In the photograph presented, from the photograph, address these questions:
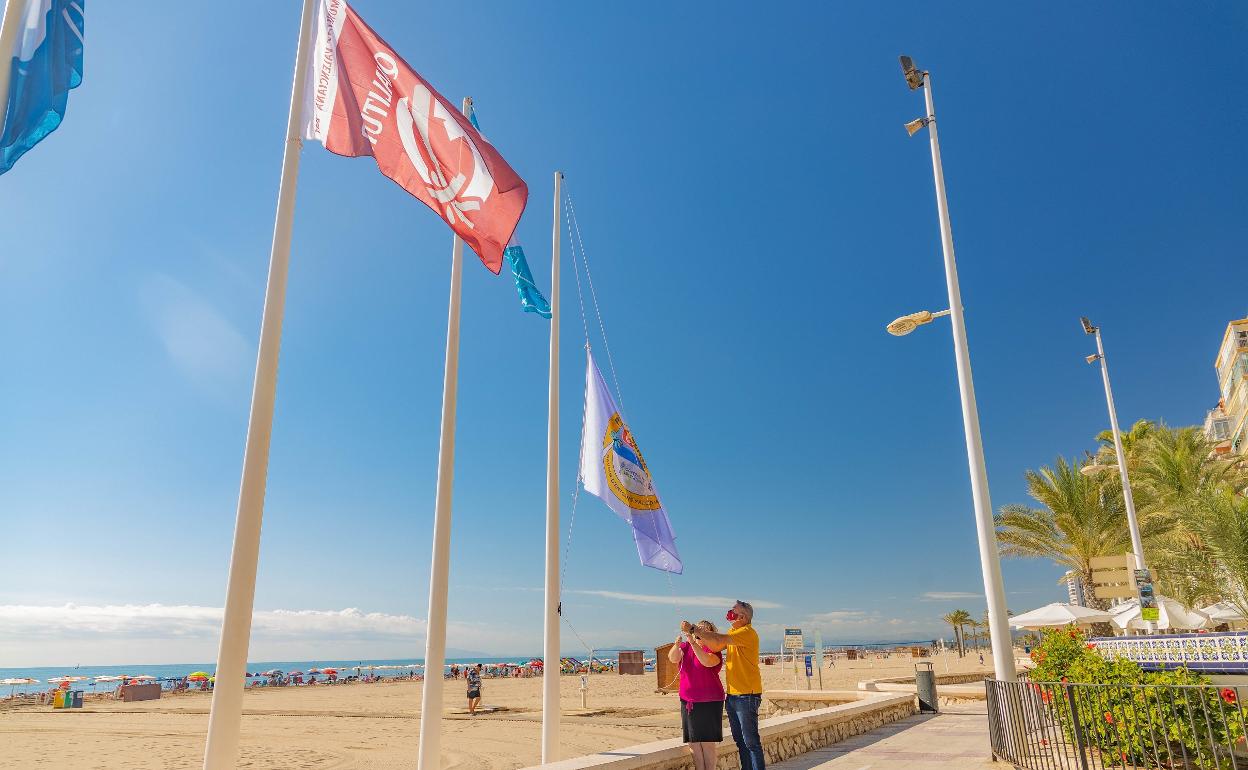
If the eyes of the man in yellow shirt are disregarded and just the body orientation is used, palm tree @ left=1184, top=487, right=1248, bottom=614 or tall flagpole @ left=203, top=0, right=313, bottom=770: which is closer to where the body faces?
the tall flagpole

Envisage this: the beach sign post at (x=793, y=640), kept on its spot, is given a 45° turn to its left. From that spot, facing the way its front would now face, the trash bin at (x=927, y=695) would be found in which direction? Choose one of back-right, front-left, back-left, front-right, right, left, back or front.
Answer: front

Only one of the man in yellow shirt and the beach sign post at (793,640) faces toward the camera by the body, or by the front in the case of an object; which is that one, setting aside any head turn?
the beach sign post

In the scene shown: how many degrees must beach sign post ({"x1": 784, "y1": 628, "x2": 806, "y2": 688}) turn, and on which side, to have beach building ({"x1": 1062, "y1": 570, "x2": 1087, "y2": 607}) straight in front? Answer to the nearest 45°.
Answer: approximately 135° to its left

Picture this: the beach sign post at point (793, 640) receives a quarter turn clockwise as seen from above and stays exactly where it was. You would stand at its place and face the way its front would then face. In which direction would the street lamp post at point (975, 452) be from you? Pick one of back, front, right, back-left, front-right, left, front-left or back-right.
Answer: left

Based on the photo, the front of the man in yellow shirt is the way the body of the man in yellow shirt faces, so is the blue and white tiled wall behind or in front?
behind

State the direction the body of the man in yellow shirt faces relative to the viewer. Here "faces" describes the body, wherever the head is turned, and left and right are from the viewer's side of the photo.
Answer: facing to the left of the viewer

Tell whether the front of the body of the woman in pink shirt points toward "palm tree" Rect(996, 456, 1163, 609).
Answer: no

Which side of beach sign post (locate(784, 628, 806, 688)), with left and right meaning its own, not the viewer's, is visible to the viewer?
front

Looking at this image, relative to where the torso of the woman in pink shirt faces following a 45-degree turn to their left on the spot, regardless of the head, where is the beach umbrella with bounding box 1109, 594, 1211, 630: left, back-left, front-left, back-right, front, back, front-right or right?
back-left

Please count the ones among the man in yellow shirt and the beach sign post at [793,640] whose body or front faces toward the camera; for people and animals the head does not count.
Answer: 1

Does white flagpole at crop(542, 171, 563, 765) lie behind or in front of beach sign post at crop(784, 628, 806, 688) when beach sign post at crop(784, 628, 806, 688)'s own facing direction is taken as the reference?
in front

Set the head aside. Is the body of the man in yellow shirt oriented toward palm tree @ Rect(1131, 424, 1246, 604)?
no

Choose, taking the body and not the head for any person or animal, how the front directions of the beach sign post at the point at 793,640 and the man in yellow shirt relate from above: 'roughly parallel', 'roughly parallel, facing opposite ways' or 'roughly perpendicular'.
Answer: roughly perpendicular

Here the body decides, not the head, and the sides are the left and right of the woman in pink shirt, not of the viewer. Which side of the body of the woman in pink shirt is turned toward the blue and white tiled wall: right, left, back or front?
back

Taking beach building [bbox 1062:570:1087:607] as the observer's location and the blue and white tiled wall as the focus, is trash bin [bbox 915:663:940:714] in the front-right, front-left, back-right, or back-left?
front-right

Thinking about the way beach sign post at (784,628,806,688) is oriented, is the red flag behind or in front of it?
in front

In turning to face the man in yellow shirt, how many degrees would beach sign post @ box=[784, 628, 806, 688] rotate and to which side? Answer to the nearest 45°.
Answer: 0° — it already faces them
